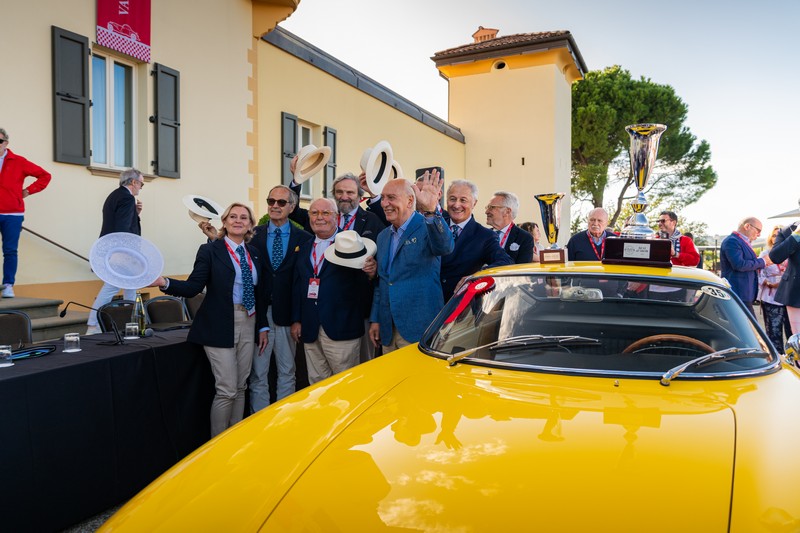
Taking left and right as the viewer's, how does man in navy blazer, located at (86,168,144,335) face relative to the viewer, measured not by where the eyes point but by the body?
facing to the right of the viewer

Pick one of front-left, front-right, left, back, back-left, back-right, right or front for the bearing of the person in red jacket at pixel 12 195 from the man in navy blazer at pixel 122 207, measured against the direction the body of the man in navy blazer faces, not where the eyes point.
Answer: back

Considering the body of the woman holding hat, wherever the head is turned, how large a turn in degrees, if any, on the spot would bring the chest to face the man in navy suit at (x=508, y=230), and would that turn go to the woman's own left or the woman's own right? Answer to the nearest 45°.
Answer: approximately 45° to the woman's own left

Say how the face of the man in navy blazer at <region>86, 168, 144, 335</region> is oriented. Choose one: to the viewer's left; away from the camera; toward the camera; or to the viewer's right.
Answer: to the viewer's right

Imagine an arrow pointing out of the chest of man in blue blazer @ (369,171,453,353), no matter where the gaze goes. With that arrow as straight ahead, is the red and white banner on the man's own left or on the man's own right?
on the man's own right

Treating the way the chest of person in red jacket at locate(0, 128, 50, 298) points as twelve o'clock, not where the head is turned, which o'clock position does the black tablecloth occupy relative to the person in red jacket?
The black tablecloth is roughly at 12 o'clock from the person in red jacket.

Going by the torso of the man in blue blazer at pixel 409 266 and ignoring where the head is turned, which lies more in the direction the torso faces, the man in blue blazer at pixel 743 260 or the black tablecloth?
the black tablecloth

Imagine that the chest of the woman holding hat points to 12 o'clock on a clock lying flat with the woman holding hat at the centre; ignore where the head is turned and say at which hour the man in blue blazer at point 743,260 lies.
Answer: The man in blue blazer is roughly at 10 o'clock from the woman holding hat.
